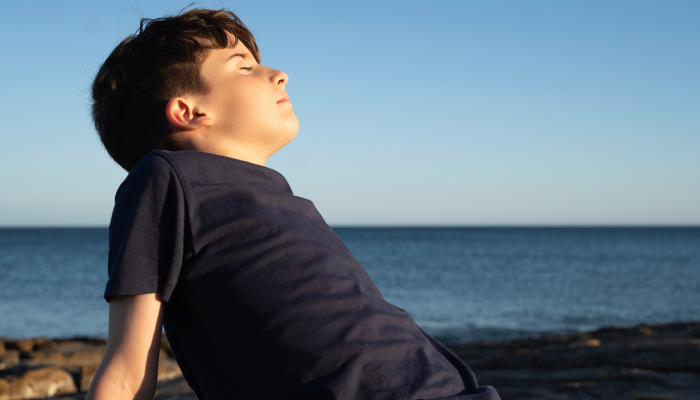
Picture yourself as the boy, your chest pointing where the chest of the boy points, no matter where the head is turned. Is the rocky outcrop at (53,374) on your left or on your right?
on your left

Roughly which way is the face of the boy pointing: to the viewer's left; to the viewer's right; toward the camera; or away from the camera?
to the viewer's right

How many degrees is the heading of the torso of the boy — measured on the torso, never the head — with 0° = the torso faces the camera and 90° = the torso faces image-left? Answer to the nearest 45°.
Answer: approximately 270°

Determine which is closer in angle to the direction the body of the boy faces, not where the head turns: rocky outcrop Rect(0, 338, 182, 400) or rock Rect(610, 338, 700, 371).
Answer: the rock

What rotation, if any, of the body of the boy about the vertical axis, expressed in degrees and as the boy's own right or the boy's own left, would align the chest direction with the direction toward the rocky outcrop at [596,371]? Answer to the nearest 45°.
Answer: approximately 45° to the boy's own left

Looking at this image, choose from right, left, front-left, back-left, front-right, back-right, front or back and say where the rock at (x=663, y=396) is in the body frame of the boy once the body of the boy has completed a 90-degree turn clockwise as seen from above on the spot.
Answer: back-left

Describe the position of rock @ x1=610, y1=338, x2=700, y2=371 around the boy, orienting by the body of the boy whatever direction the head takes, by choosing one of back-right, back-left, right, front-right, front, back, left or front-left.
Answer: front-left
